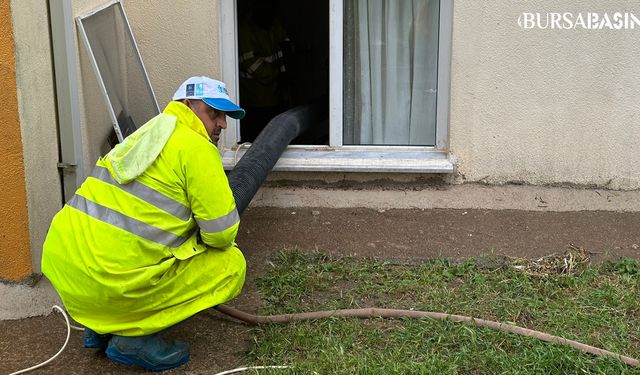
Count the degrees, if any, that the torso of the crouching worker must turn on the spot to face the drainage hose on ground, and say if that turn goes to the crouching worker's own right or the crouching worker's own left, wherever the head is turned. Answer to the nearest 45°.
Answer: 0° — they already face it

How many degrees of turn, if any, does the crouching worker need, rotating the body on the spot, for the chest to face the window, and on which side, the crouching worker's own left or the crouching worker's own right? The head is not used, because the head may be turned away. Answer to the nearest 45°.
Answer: approximately 45° to the crouching worker's own left

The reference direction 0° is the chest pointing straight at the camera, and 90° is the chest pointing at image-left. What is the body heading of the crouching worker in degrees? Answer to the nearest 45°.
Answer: approximately 270°

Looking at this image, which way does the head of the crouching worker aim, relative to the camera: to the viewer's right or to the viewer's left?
to the viewer's right
